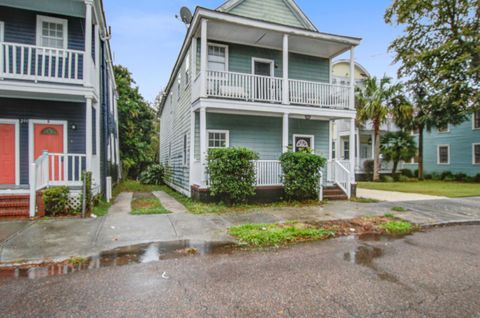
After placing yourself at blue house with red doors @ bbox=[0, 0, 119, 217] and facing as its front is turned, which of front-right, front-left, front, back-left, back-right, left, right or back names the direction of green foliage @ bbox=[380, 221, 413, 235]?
front-left

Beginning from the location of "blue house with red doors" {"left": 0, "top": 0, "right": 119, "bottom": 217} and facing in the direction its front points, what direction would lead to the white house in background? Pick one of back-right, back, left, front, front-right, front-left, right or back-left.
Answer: left

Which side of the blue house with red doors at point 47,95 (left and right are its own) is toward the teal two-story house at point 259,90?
left

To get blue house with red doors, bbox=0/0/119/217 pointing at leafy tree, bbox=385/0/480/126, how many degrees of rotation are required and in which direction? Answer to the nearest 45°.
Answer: approximately 90° to its left

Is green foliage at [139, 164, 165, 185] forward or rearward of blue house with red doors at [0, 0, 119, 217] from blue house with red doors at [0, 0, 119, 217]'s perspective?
rearward

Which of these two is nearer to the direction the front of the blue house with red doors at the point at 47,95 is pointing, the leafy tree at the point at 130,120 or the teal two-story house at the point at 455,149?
the teal two-story house

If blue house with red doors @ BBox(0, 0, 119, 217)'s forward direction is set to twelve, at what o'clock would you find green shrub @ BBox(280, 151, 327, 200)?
The green shrub is roughly at 10 o'clock from the blue house with red doors.

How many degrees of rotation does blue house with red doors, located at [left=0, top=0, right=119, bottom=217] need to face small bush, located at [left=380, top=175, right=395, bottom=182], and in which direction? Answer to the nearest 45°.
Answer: approximately 90° to its left

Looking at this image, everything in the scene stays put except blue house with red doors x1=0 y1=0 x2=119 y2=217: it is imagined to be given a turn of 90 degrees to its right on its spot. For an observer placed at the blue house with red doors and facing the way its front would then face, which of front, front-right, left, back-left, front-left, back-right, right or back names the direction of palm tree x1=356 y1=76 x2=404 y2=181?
back

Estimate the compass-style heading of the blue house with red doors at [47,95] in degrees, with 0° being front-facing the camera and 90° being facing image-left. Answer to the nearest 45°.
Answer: approximately 0°

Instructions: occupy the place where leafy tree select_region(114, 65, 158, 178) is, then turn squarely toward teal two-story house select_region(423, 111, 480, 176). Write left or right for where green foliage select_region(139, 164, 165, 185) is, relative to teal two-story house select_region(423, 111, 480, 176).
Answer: right
